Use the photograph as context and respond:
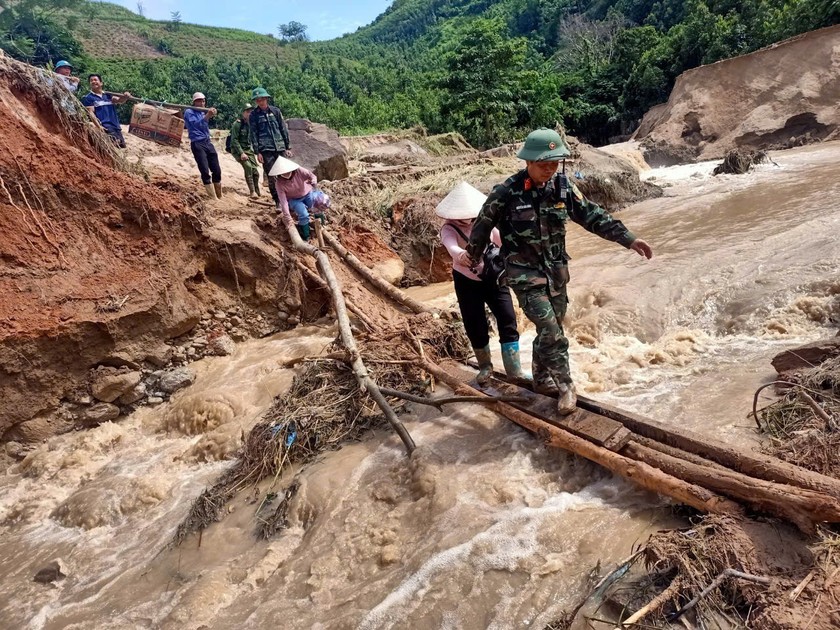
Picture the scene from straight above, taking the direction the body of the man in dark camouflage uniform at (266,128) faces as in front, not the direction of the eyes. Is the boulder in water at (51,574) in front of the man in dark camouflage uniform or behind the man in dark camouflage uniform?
in front

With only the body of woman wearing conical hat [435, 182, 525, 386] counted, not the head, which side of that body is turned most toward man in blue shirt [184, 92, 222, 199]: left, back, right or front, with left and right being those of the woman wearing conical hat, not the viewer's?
back

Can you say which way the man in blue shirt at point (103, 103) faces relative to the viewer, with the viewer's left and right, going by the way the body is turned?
facing the viewer and to the right of the viewer

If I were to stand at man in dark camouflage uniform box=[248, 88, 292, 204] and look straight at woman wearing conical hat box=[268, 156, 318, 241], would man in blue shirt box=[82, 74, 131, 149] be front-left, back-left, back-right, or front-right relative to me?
back-right

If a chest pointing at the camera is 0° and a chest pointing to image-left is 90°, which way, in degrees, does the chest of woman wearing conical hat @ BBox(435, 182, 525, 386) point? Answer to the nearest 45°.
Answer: approximately 315°

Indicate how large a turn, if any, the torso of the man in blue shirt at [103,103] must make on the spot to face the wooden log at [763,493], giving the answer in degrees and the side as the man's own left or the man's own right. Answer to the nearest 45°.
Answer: approximately 45° to the man's own right

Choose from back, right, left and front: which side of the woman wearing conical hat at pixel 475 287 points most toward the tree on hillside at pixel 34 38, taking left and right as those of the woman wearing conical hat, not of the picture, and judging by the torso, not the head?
back

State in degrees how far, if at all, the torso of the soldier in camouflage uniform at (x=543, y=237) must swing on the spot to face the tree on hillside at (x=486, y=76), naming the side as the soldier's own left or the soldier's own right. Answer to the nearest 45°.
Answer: approximately 135° to the soldier's own left
